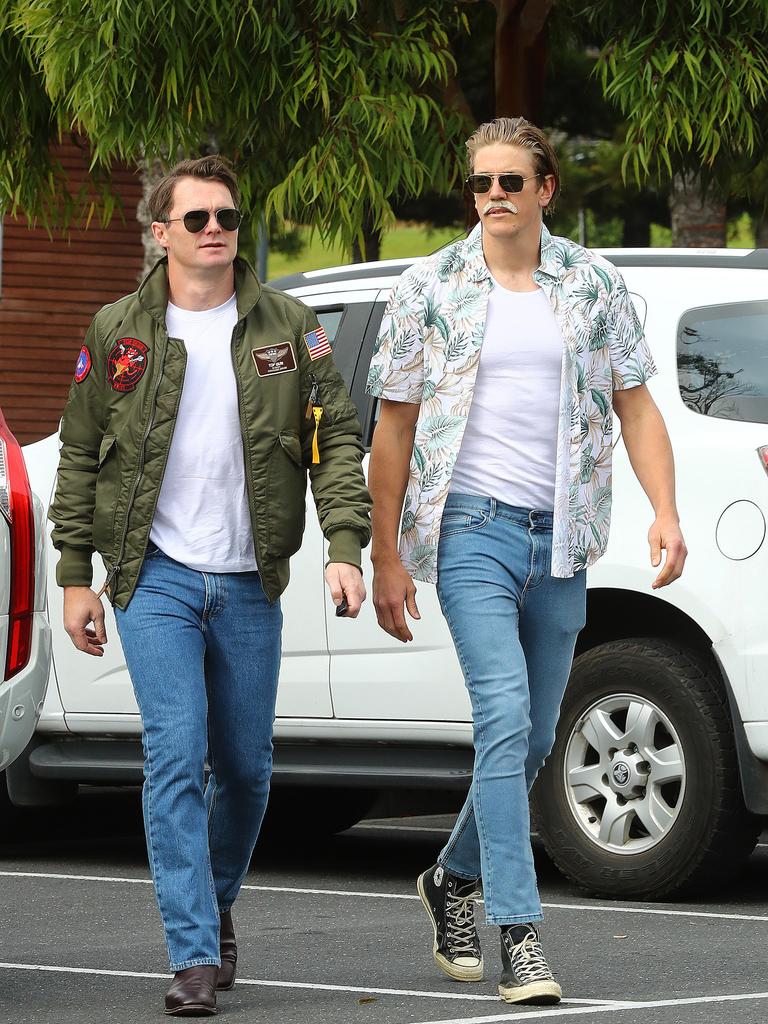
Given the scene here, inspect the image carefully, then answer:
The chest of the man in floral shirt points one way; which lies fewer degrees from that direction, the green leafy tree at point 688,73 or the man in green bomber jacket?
the man in green bomber jacket

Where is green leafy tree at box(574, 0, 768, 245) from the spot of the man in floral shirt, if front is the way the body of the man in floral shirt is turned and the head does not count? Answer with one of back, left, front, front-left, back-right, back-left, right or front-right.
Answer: back

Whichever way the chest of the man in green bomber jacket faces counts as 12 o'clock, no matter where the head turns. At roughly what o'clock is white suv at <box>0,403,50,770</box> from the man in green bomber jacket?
The white suv is roughly at 5 o'clock from the man in green bomber jacket.

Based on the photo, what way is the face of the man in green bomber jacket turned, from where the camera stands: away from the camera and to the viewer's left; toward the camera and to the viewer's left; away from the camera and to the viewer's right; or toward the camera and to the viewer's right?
toward the camera and to the viewer's right

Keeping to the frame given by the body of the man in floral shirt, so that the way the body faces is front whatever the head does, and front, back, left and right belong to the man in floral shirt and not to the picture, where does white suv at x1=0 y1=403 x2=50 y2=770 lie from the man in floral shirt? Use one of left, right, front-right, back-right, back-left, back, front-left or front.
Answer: right

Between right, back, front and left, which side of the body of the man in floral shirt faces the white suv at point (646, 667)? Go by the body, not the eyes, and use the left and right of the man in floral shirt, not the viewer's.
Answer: back

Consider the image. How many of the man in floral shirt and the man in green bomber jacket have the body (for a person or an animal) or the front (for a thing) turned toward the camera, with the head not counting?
2

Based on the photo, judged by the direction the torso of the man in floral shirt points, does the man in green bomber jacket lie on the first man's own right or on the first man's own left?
on the first man's own right

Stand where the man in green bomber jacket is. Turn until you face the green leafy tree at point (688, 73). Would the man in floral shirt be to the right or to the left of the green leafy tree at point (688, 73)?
right

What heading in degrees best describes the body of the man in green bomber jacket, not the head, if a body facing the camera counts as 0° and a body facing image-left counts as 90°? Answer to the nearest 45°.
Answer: approximately 0°

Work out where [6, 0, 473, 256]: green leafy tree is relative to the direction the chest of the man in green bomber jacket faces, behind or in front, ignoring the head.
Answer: behind
